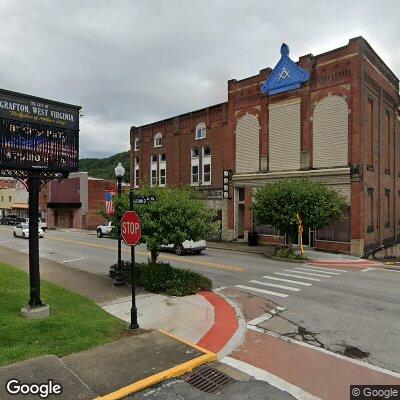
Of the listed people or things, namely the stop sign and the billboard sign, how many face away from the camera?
0

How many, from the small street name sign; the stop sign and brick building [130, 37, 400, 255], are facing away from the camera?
0

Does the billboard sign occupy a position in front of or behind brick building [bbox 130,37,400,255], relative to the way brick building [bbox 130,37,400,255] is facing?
in front

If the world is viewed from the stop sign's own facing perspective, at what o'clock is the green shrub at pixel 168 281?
The green shrub is roughly at 8 o'clock from the stop sign.

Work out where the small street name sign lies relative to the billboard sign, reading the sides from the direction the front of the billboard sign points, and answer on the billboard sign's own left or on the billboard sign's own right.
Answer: on the billboard sign's own left

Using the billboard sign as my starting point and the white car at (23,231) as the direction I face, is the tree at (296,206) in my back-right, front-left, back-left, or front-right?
front-right

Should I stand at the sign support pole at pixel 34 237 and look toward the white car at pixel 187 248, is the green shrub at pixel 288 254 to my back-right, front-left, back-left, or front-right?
front-right

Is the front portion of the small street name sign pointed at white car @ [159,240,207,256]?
no

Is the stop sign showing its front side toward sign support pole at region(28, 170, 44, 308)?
no

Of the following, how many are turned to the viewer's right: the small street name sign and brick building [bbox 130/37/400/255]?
0

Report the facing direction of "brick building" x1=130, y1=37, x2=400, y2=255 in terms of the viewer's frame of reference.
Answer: facing the viewer and to the left of the viewer

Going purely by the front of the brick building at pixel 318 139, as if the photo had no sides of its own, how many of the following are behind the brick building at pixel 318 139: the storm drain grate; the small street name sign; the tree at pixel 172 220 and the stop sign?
0

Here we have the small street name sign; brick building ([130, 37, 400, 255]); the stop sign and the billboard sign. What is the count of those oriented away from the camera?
0

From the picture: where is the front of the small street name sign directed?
toward the camera

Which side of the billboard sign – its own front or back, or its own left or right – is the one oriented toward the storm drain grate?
front

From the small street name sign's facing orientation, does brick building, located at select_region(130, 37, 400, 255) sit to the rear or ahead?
to the rear
